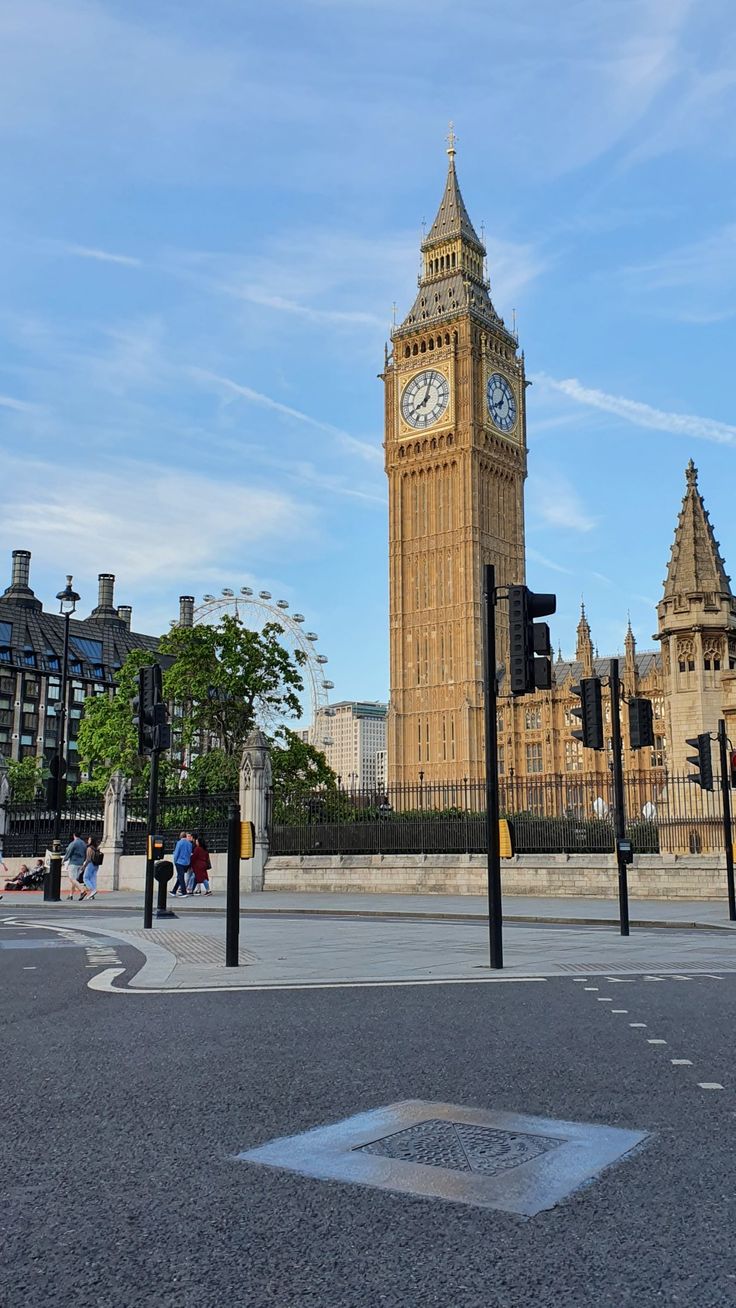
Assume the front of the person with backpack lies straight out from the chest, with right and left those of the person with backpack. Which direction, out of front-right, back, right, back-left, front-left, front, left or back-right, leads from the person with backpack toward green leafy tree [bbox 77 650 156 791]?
right

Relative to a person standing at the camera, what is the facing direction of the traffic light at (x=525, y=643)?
facing to the right of the viewer

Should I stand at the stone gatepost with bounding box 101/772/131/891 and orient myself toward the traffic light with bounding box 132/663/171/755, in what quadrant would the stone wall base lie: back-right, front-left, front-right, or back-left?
front-left

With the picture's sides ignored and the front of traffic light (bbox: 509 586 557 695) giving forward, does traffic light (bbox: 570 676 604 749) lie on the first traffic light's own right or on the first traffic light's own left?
on the first traffic light's own left

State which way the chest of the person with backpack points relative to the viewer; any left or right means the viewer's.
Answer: facing to the left of the viewer

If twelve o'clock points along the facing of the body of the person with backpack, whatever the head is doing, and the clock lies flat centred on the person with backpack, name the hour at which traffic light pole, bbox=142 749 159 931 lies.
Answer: The traffic light pole is roughly at 9 o'clock from the person with backpack.

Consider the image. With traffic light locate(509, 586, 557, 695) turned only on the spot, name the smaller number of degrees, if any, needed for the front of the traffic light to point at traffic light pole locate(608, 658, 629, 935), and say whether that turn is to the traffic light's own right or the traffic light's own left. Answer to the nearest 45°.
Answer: approximately 90° to the traffic light's own left
